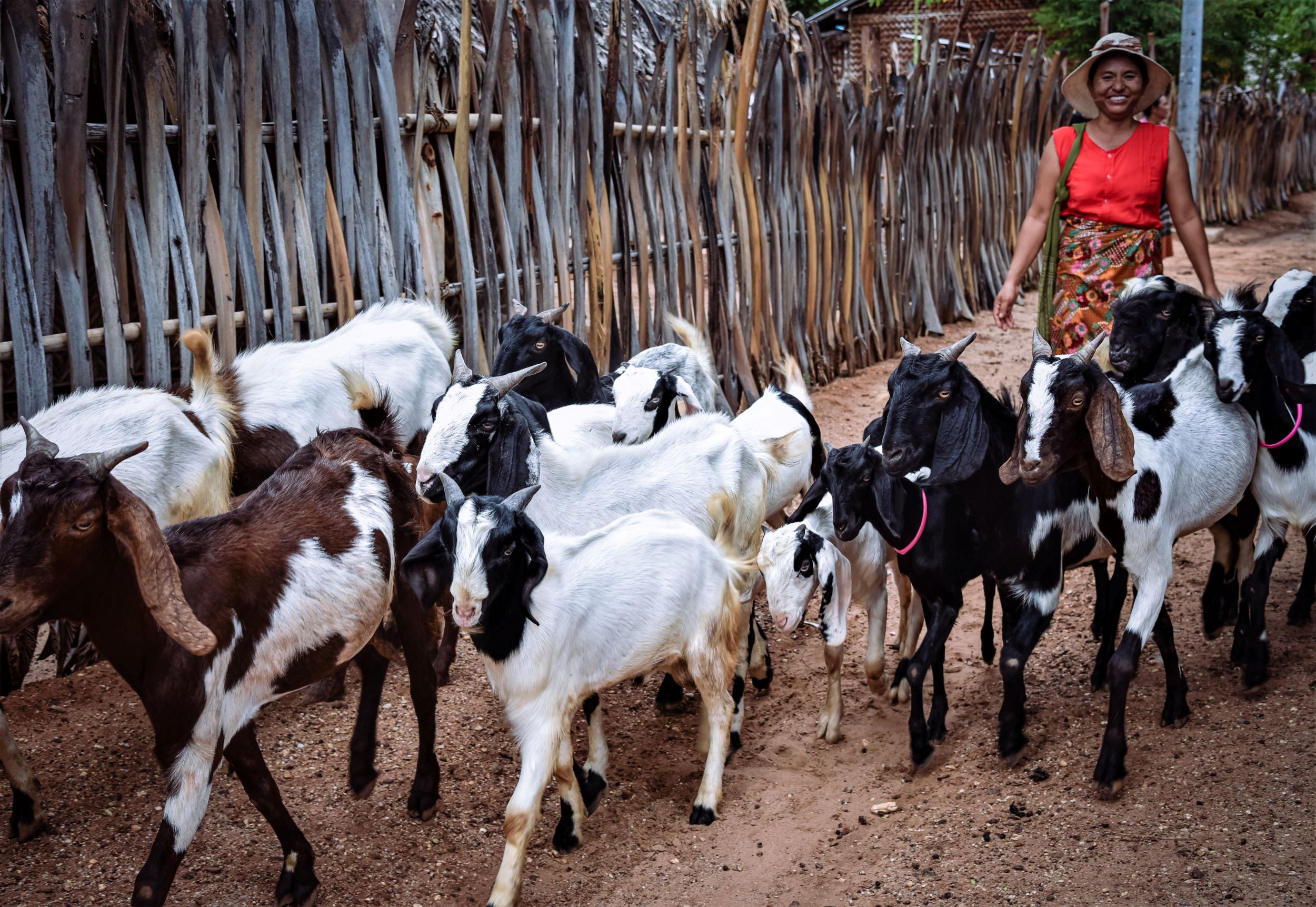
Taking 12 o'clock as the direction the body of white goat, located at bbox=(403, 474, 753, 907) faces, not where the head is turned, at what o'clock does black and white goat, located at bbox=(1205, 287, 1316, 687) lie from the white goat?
The black and white goat is roughly at 7 o'clock from the white goat.

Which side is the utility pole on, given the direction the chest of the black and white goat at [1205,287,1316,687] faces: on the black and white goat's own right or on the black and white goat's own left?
on the black and white goat's own right

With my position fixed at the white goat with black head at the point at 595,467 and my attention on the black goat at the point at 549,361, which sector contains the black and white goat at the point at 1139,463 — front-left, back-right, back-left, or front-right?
back-right

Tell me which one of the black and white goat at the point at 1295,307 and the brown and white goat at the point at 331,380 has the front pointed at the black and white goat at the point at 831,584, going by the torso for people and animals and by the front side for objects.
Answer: the black and white goat at the point at 1295,307

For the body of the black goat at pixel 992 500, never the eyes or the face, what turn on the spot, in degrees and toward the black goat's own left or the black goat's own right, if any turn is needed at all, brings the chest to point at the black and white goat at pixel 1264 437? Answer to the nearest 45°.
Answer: approximately 180°

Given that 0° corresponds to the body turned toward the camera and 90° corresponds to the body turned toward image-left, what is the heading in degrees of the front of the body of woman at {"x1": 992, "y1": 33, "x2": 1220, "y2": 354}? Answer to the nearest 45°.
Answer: approximately 0°

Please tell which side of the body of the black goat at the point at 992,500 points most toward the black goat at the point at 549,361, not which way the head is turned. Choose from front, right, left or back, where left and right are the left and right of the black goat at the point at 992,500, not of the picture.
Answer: right

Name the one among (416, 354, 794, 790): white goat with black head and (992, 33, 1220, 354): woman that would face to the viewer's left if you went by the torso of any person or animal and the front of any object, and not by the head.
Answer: the white goat with black head

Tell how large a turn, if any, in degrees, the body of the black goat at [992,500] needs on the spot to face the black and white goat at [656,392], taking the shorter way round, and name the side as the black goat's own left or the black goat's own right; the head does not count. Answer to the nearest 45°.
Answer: approximately 90° to the black goat's own right

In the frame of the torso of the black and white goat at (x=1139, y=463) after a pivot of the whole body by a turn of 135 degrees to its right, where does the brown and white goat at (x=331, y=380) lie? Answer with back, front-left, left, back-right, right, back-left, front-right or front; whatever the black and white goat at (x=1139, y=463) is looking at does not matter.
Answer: left

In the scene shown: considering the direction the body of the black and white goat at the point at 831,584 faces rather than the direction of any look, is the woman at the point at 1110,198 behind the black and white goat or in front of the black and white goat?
behind

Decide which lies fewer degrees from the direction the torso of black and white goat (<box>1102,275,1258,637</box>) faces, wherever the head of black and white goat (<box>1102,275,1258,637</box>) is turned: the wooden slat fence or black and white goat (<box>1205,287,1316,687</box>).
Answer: the wooden slat fence

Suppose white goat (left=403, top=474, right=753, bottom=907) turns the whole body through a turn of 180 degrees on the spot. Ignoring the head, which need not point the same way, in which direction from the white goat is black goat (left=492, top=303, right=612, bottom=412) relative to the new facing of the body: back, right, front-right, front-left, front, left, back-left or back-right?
front-left

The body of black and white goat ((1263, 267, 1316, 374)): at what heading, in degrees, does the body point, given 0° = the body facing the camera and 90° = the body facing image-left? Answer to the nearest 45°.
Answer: approximately 45°

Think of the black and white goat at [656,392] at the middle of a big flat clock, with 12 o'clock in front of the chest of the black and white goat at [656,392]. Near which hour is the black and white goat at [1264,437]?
the black and white goat at [1264,437] is roughly at 8 o'clock from the black and white goat at [656,392].

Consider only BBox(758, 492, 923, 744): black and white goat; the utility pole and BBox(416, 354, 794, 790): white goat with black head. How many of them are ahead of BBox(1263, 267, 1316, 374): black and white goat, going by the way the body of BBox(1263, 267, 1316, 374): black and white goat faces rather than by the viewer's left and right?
2
